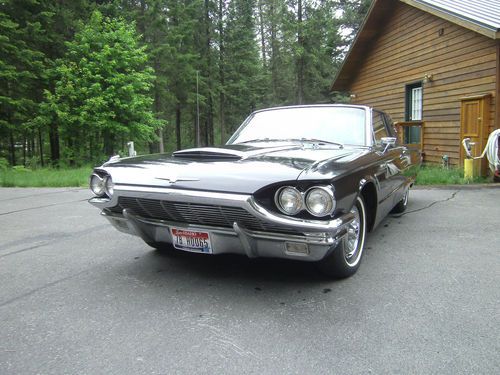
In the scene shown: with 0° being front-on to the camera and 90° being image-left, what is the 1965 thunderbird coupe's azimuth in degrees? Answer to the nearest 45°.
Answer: approximately 45°

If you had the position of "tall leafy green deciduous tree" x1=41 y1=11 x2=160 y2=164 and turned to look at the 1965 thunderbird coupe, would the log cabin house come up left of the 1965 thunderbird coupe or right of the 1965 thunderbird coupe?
left

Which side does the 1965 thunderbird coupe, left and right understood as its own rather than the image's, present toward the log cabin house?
back

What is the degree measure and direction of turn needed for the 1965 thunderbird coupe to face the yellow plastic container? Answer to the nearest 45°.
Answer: approximately 180°

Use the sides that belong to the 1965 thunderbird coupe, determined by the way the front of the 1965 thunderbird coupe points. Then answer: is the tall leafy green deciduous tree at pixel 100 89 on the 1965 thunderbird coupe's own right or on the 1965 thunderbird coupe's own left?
on the 1965 thunderbird coupe's own right
